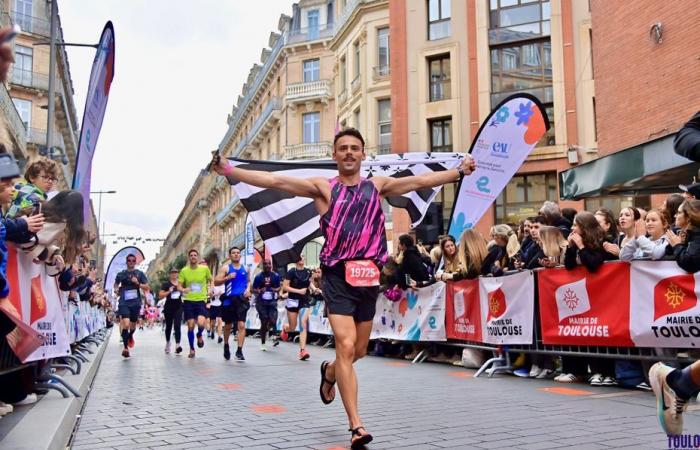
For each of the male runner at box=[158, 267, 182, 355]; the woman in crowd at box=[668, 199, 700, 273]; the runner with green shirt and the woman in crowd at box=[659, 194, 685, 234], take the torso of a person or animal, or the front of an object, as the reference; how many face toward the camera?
2

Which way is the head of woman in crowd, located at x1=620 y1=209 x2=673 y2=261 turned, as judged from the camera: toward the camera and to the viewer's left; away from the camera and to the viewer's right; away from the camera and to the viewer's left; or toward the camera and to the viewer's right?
toward the camera and to the viewer's left

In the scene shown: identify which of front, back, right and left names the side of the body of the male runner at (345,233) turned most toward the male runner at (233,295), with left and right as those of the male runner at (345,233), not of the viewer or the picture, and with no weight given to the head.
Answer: back

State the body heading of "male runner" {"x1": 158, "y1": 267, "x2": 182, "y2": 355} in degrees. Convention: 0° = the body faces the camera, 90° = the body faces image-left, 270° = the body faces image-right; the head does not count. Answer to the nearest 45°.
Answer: approximately 0°

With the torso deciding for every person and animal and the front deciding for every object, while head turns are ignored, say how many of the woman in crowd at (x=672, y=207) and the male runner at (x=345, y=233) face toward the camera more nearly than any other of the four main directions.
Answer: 1

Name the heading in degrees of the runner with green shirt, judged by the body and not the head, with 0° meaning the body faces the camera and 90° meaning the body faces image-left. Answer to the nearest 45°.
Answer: approximately 0°

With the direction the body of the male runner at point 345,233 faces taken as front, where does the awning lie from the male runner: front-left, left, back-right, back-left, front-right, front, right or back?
back-left

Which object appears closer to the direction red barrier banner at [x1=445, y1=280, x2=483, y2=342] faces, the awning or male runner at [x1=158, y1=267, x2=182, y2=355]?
the male runner

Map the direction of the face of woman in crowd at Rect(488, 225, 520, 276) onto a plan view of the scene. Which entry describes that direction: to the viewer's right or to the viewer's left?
to the viewer's left

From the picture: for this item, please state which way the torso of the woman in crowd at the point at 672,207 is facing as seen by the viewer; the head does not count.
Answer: to the viewer's left

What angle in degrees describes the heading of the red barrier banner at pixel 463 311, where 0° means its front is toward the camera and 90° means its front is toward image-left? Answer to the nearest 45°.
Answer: approximately 45°

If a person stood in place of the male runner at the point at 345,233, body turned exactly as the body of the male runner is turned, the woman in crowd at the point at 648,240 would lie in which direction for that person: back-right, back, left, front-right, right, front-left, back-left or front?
back-left

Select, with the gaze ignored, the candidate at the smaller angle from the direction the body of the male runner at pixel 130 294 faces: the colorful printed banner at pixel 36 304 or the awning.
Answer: the colorful printed banner

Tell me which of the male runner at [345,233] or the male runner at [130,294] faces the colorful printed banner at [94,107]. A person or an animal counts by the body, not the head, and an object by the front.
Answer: the male runner at [130,294]

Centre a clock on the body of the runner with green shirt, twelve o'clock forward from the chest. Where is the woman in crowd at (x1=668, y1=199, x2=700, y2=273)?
The woman in crowd is roughly at 11 o'clock from the runner with green shirt.

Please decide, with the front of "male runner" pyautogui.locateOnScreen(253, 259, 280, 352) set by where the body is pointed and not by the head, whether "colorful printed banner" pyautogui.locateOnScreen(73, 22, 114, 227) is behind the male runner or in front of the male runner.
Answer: in front
